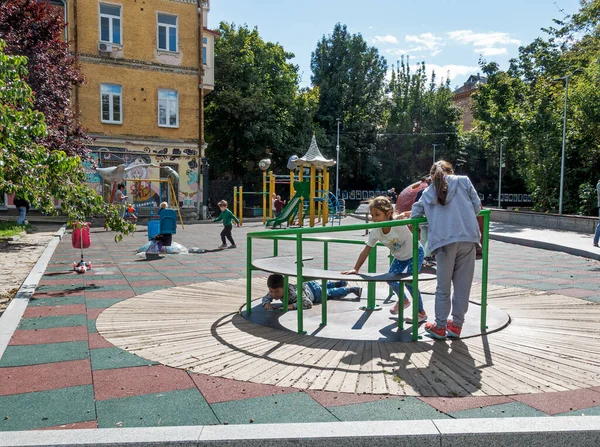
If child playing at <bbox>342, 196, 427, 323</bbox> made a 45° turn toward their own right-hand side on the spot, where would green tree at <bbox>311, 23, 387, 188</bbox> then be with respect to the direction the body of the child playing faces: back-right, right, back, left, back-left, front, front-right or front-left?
right

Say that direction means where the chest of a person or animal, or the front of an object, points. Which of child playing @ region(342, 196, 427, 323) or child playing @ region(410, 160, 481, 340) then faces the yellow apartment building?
child playing @ region(410, 160, 481, 340)

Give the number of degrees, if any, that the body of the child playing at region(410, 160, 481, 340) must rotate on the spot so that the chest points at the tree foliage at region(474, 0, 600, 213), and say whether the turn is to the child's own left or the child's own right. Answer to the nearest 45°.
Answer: approximately 45° to the child's own right

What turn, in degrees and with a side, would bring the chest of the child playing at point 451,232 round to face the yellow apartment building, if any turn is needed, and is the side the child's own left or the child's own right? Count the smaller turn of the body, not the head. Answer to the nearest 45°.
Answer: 0° — they already face it

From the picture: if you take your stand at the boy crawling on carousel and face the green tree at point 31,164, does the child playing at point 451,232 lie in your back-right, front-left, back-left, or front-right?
back-left

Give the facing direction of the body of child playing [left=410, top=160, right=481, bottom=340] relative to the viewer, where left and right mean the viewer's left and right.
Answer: facing away from the viewer and to the left of the viewer

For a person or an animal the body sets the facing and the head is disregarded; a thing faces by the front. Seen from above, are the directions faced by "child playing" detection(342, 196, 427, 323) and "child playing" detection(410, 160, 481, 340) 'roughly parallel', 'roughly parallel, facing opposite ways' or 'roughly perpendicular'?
roughly perpendicular
